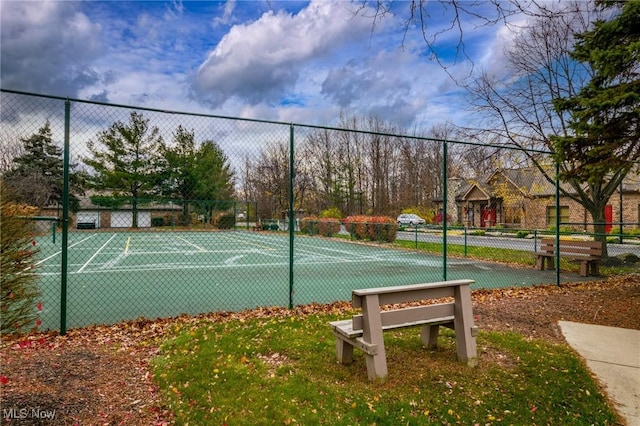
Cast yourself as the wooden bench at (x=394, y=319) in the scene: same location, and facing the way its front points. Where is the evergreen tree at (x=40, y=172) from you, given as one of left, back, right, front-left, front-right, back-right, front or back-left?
front-left

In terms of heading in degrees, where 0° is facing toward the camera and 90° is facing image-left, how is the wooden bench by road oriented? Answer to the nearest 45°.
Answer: approximately 45°

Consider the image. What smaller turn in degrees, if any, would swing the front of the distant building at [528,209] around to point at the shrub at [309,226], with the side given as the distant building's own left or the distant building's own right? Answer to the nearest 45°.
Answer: approximately 45° to the distant building's own right

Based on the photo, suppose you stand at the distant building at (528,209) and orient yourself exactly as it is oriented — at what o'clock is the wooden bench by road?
The wooden bench by road is roughly at 12 o'clock from the distant building.

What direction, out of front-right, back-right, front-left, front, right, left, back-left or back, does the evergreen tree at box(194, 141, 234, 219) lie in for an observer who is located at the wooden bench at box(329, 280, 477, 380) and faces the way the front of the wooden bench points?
front

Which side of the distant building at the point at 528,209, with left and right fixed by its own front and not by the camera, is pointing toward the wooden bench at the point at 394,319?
front

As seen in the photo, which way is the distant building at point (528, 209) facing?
toward the camera
